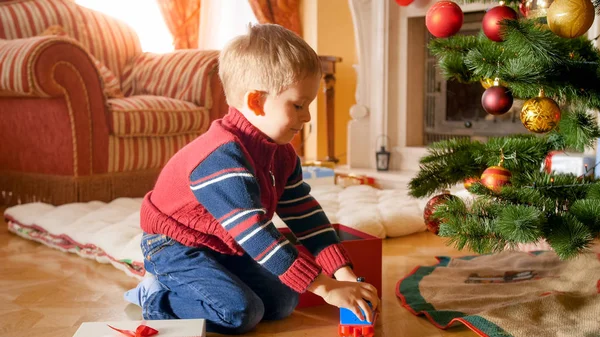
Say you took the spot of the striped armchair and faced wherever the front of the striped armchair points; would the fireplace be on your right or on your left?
on your left

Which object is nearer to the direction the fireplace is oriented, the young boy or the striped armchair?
the young boy

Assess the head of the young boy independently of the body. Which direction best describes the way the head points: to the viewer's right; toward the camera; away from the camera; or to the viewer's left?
to the viewer's right

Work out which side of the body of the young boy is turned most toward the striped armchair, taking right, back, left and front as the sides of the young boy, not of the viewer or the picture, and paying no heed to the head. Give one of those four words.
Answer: back

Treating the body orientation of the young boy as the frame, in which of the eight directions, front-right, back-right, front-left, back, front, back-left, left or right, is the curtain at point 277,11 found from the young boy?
back-left

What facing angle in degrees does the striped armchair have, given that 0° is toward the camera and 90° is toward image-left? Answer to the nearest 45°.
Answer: approximately 315°

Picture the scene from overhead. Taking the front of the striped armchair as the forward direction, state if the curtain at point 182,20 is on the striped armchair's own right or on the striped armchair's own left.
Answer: on the striped armchair's own left

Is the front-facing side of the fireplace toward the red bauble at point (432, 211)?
yes

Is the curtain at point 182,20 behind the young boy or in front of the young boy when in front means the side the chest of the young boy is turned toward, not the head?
behind

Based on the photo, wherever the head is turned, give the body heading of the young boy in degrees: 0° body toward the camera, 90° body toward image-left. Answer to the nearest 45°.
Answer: approximately 315°

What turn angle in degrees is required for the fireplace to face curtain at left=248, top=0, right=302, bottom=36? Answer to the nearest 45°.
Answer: approximately 135° to its right

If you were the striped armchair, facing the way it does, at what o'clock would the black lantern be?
The black lantern is roughly at 10 o'clock from the striped armchair.
